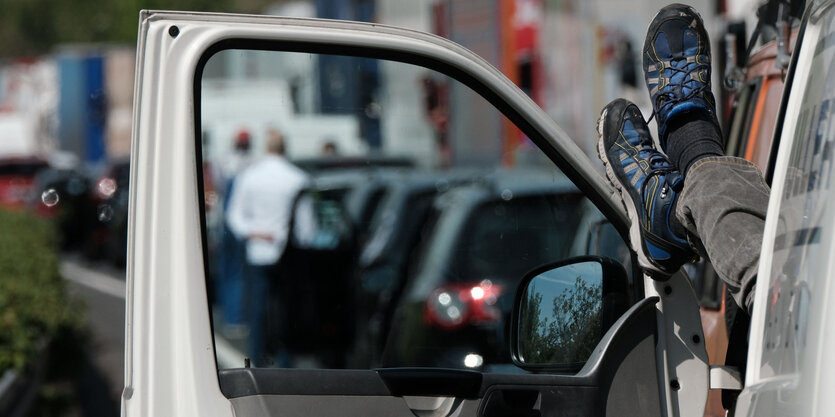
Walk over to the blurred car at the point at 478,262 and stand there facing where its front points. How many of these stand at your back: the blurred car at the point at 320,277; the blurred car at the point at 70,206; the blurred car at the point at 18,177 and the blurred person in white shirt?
0

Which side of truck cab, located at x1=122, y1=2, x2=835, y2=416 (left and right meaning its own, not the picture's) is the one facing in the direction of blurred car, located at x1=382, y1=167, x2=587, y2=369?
front

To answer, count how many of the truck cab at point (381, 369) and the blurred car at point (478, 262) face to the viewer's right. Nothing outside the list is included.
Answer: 0

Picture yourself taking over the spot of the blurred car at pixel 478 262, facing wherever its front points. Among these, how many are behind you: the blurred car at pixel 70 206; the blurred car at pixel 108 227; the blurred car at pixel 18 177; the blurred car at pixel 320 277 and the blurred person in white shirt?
0

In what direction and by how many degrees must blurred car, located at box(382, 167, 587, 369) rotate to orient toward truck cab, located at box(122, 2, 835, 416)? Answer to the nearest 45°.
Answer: approximately 135° to its left

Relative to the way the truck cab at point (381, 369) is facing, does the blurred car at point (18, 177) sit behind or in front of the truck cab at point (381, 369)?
in front

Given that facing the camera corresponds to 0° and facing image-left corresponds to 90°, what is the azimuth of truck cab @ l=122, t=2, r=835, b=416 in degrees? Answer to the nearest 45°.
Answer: approximately 180°

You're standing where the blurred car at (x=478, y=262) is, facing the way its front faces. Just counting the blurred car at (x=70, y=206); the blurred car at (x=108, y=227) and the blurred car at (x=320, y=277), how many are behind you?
0

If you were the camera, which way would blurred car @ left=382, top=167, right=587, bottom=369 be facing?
facing away from the viewer and to the left of the viewer
